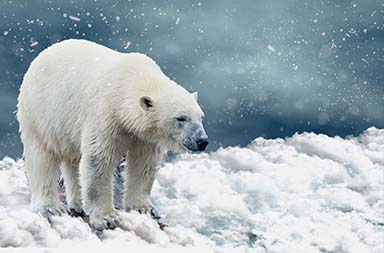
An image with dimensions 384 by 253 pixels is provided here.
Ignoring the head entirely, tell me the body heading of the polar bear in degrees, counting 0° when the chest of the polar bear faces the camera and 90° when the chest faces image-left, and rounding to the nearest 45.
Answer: approximately 315°
